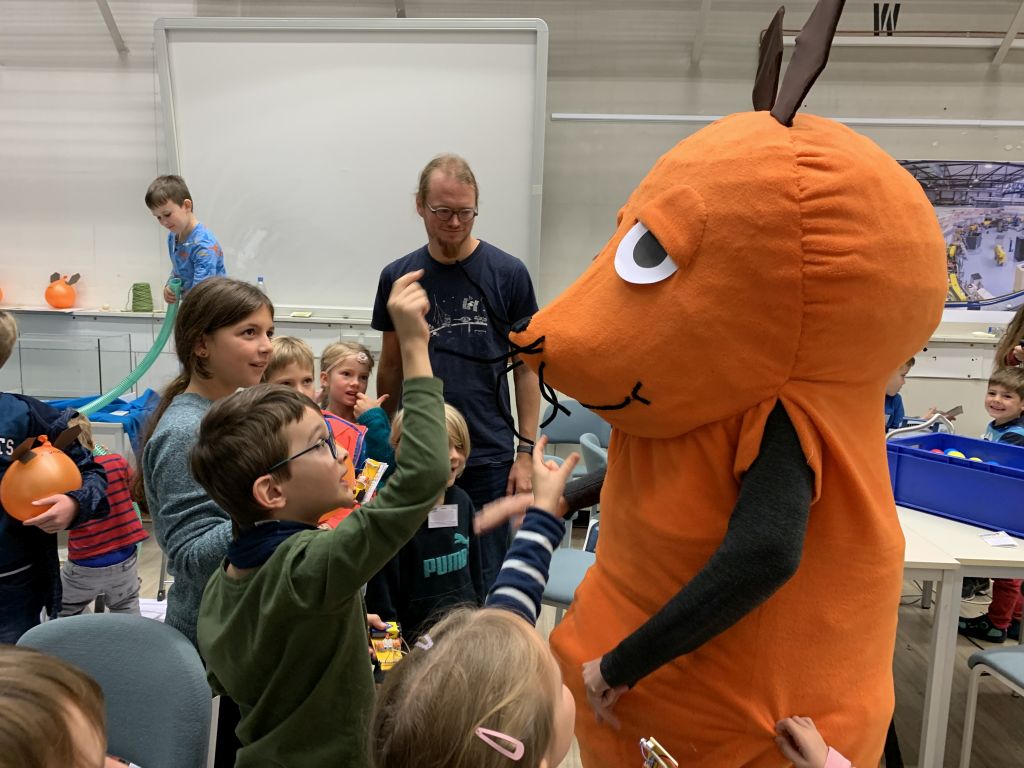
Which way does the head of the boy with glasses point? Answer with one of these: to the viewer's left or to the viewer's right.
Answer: to the viewer's right

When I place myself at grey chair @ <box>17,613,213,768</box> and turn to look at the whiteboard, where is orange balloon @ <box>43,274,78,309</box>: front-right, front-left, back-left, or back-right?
front-left

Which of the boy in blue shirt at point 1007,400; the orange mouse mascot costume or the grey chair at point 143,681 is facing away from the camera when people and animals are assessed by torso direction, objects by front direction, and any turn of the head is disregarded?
the grey chair

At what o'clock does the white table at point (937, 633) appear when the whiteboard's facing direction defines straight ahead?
The white table is roughly at 11 o'clock from the whiteboard.

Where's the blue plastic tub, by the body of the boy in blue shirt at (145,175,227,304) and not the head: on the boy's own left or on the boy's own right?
on the boy's own left

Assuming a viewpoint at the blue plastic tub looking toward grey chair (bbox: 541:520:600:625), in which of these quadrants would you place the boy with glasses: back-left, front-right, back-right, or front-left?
front-left

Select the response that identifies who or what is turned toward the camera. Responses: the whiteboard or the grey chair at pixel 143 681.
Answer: the whiteboard

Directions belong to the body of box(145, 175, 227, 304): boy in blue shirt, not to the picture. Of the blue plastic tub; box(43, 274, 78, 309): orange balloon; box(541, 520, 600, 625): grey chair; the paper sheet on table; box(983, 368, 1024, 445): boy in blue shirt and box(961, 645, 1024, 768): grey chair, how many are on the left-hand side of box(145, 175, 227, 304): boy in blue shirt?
5

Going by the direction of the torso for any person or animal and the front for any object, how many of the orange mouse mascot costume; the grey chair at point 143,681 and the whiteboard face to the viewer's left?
1

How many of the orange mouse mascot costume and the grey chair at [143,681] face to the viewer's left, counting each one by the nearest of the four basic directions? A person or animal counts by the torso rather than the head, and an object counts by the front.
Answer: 1

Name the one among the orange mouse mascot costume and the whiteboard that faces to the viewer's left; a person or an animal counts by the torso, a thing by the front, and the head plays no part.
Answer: the orange mouse mascot costume

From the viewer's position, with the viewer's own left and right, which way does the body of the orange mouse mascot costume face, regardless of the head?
facing to the left of the viewer

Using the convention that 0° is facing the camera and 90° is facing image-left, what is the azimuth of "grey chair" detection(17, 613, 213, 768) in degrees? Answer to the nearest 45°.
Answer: approximately 180°

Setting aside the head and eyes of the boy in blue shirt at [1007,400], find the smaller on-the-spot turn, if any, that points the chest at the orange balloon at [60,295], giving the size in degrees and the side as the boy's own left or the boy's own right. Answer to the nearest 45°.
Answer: approximately 45° to the boy's own right

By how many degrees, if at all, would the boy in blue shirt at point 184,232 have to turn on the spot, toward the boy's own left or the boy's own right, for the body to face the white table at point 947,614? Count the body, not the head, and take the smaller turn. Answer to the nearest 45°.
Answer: approximately 90° to the boy's own left

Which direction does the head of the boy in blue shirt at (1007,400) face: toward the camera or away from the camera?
toward the camera

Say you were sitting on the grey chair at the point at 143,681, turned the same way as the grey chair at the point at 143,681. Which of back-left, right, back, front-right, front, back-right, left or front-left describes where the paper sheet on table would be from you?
right

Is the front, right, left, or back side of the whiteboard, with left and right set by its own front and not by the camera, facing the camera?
front
